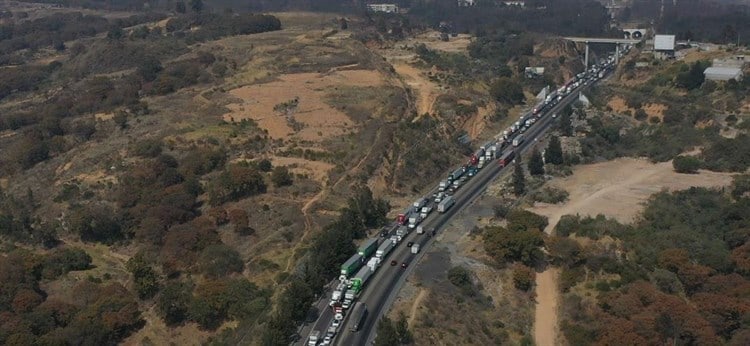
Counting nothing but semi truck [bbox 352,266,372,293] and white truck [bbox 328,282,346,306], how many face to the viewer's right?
0

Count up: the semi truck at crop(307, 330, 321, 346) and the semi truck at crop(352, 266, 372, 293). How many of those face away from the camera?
0

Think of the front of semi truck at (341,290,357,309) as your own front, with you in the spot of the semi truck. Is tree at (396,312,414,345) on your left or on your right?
on your left

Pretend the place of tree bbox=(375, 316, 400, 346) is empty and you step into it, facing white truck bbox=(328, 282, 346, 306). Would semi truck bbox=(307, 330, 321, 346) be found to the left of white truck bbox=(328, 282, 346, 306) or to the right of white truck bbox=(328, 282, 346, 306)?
left

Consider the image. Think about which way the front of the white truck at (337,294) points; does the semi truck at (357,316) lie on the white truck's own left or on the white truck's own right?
on the white truck's own left

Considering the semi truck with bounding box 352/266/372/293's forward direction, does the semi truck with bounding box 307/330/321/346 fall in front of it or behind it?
in front

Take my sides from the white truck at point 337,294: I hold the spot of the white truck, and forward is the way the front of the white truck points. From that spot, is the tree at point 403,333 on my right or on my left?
on my left

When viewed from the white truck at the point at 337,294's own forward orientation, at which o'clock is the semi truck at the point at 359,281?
The semi truck is roughly at 6 o'clock from the white truck.

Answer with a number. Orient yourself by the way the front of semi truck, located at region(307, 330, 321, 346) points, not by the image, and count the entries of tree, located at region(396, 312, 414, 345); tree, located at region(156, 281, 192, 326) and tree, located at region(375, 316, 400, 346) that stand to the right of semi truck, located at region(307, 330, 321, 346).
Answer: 1

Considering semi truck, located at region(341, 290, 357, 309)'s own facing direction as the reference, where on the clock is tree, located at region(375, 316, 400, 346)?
The tree is roughly at 10 o'clock from the semi truck.

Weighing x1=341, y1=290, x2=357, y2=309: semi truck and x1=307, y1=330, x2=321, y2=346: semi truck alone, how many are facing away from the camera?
0

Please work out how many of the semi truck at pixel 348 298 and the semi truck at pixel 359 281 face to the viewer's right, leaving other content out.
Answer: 0

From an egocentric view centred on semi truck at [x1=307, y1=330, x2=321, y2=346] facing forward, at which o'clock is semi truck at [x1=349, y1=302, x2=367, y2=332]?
semi truck at [x1=349, y1=302, x2=367, y2=332] is roughly at 6 o'clock from semi truck at [x1=307, y1=330, x2=321, y2=346].
